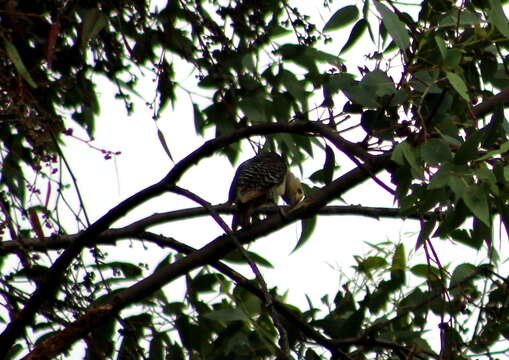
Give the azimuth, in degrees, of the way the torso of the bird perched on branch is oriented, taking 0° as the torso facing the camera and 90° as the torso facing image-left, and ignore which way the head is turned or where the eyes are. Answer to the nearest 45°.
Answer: approximately 270°
